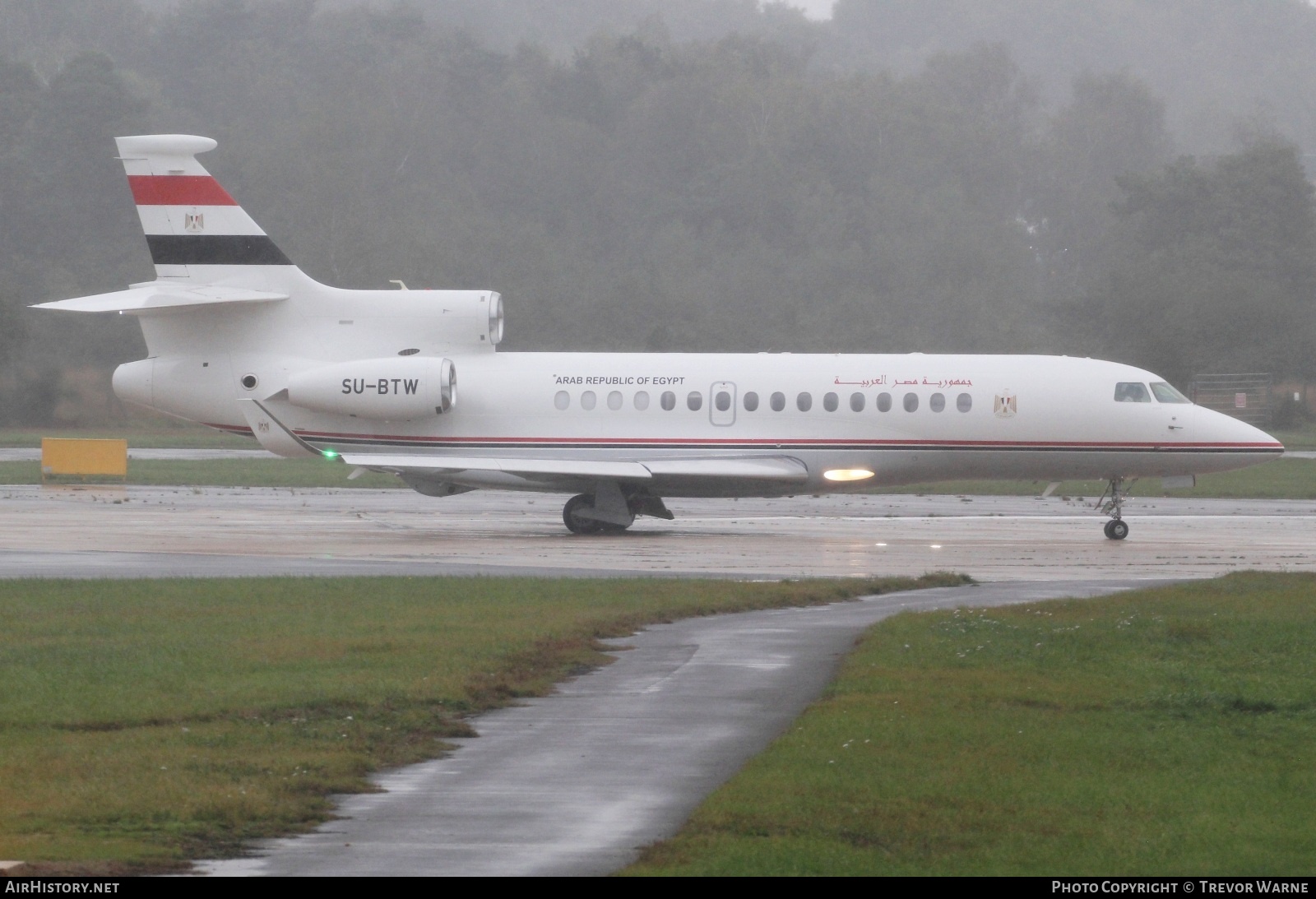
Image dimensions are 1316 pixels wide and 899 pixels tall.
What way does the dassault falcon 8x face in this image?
to the viewer's right

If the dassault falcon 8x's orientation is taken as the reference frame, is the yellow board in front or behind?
behind
